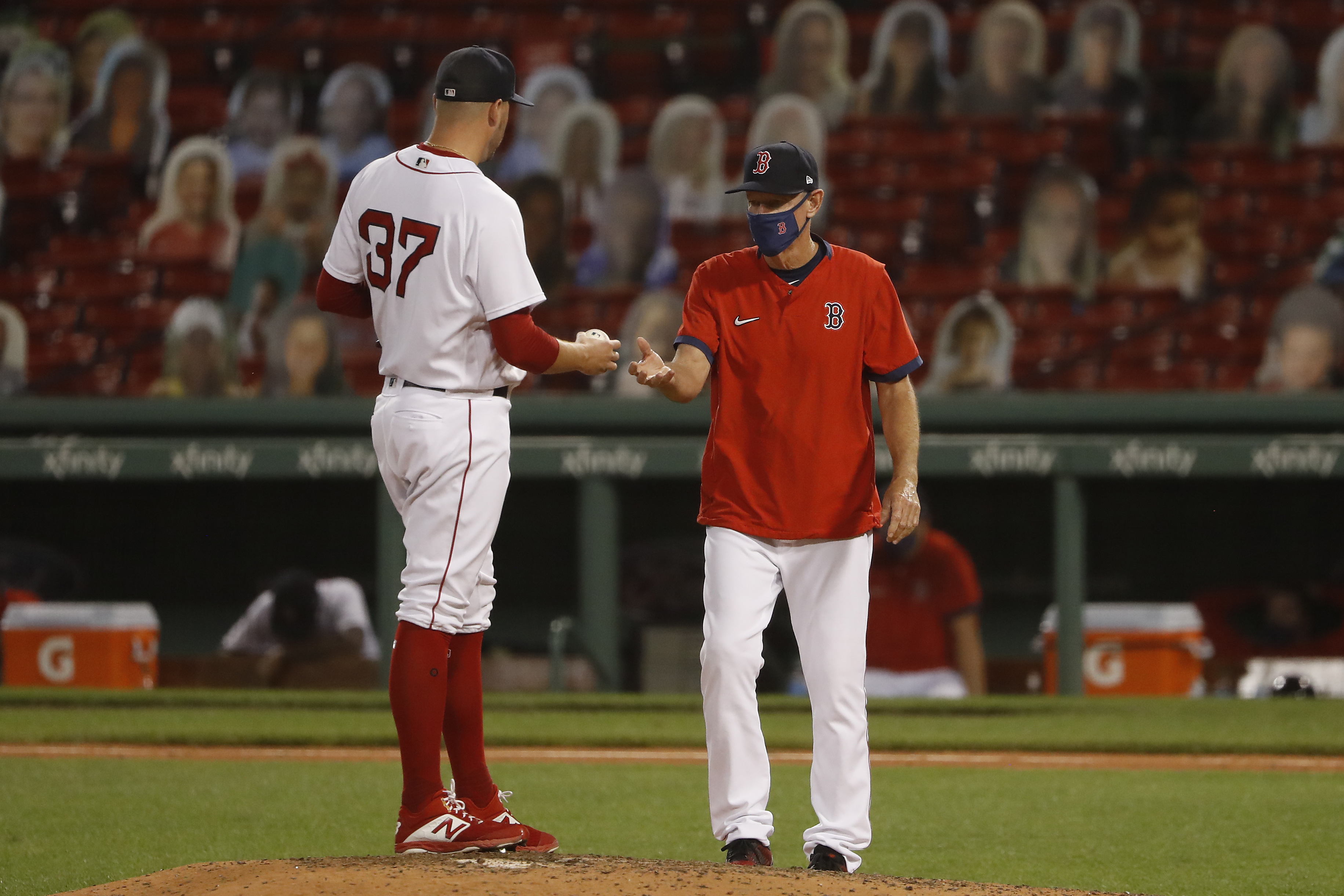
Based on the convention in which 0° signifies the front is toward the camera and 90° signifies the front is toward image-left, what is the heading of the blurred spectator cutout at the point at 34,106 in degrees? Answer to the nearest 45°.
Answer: approximately 0°

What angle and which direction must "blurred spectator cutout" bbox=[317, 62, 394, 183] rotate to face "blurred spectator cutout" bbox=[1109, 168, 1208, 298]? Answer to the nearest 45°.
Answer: approximately 45° to its left

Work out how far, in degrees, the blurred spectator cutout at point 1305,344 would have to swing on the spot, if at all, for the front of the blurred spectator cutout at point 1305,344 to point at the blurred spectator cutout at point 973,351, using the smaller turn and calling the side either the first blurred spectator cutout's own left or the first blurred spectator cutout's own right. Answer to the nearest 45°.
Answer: approximately 90° to the first blurred spectator cutout's own right

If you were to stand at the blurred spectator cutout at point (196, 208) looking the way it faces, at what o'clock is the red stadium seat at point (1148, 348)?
The red stadium seat is roughly at 10 o'clock from the blurred spectator cutout.

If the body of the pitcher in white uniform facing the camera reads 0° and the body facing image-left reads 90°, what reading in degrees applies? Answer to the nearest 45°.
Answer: approximately 225°

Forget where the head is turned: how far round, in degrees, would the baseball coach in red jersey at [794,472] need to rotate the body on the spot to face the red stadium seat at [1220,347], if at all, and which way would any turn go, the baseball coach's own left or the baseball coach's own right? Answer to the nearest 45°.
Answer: approximately 180°

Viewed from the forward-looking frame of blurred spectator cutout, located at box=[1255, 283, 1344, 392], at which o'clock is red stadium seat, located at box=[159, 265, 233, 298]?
The red stadium seat is roughly at 3 o'clock from the blurred spectator cutout.

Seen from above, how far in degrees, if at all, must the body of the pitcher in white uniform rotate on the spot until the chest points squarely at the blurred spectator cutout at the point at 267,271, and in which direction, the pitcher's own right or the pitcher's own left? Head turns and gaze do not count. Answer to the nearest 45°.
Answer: approximately 45° to the pitcher's own left

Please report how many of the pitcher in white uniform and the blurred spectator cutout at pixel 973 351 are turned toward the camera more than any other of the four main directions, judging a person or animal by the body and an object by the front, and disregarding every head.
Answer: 1

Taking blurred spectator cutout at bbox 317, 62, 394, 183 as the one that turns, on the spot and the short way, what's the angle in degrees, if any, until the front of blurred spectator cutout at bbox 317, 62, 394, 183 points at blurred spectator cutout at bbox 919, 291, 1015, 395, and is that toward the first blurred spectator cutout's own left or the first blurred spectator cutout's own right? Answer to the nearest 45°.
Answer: approximately 45° to the first blurred spectator cutout's own left

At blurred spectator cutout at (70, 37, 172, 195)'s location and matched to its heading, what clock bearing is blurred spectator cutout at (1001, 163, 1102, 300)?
blurred spectator cutout at (1001, 163, 1102, 300) is roughly at 10 o'clock from blurred spectator cutout at (70, 37, 172, 195).
